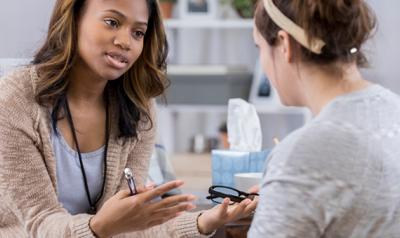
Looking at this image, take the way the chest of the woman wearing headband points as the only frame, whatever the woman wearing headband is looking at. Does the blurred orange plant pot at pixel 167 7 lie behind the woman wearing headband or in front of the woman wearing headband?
in front

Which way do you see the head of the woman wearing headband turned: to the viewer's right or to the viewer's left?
to the viewer's left

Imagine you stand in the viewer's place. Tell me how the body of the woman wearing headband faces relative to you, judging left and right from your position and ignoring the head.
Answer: facing away from the viewer and to the left of the viewer

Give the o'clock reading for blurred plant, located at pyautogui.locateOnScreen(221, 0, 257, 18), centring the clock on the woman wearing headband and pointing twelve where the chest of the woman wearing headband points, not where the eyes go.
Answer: The blurred plant is roughly at 1 o'clock from the woman wearing headband.

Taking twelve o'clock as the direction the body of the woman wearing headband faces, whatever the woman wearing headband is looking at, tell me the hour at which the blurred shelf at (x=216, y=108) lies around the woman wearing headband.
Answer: The blurred shelf is roughly at 1 o'clock from the woman wearing headband.

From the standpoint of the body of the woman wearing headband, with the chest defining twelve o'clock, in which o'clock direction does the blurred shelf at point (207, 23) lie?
The blurred shelf is roughly at 1 o'clock from the woman wearing headband.

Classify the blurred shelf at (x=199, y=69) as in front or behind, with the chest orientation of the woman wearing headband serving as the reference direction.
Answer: in front

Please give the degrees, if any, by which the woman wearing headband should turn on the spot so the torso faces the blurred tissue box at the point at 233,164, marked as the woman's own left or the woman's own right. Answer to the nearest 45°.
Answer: approximately 45° to the woman's own right
